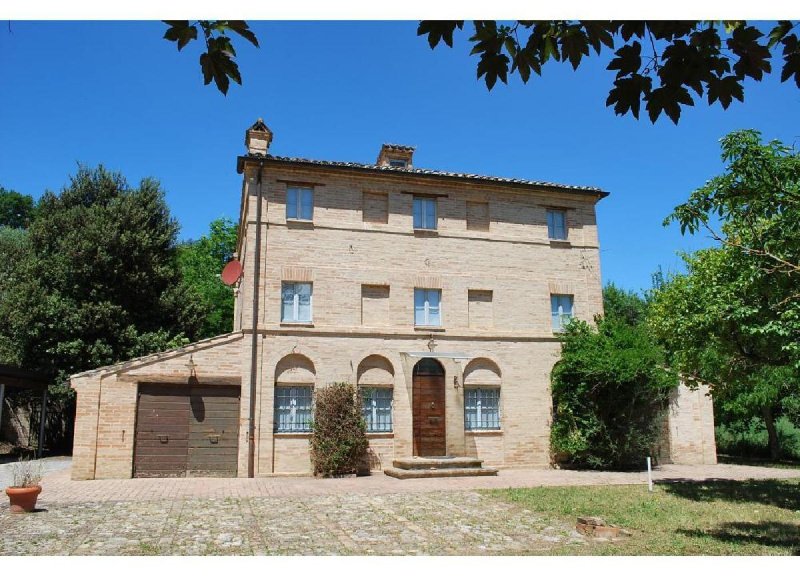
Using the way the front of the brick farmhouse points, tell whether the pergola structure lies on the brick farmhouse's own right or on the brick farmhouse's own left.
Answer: on the brick farmhouse's own right

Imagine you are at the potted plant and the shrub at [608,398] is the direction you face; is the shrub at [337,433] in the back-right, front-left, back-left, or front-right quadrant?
front-left

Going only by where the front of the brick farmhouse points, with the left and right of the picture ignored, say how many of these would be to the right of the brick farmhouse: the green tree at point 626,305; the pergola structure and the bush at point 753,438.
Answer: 1

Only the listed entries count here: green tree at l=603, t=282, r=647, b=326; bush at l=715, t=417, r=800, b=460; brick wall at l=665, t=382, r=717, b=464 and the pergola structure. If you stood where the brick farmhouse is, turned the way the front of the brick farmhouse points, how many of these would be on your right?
1

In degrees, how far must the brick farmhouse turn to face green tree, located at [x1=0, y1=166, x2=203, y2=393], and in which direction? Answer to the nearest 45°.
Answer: approximately 135° to its right

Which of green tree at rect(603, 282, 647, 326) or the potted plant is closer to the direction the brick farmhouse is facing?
the potted plant

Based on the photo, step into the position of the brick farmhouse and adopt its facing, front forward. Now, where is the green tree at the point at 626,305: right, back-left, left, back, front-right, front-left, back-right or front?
back-left

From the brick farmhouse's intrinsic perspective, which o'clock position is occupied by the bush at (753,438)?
The bush is roughly at 8 o'clock from the brick farmhouse.

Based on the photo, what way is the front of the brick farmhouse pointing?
toward the camera

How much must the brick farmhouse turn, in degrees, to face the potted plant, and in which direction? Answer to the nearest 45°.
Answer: approximately 45° to its right

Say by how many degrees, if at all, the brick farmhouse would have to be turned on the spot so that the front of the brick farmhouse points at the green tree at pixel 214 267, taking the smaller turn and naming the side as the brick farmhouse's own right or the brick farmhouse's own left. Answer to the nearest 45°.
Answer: approximately 135° to the brick farmhouse's own right

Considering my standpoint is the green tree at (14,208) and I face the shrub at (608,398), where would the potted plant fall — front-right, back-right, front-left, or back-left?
front-right
